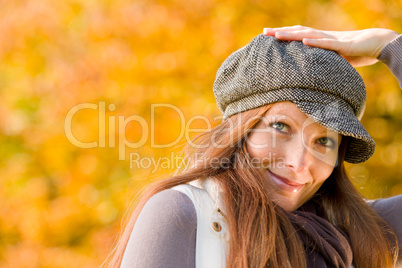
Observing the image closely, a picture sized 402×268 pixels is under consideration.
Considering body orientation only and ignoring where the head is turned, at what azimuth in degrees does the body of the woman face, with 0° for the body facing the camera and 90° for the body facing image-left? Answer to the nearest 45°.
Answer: approximately 315°
